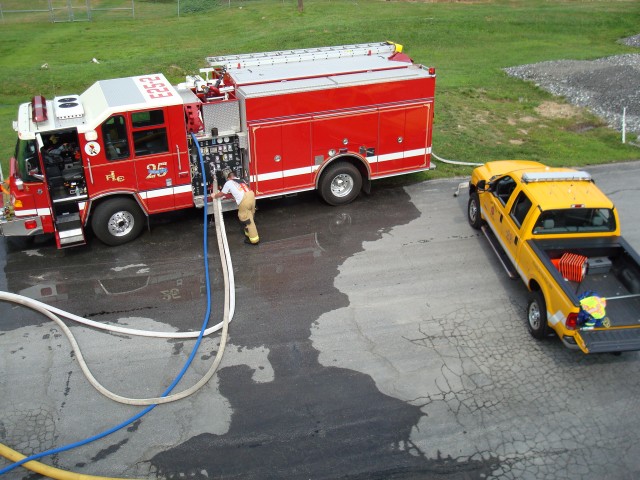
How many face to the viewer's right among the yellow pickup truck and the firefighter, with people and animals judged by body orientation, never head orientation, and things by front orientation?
0

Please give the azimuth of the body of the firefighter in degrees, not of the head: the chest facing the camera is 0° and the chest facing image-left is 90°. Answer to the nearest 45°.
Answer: approximately 135°

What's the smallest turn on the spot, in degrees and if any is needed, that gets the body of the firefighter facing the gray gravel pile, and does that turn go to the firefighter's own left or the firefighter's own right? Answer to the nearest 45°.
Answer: approximately 90° to the firefighter's own right

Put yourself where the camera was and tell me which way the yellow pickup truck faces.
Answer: facing away from the viewer and to the left of the viewer

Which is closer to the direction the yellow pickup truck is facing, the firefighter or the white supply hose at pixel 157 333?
the firefighter

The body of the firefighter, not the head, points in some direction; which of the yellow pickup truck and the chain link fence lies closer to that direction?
the chain link fence

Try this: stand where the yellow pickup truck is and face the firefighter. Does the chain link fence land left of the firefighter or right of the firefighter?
right

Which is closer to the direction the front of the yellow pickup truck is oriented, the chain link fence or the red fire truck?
the chain link fence

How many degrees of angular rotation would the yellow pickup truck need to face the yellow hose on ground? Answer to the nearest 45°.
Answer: approximately 90° to its left

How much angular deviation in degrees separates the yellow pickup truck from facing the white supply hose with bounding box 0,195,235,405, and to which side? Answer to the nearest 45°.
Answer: approximately 90° to its left

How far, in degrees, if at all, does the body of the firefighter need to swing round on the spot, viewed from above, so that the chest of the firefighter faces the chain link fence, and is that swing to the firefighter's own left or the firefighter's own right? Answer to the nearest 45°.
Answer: approximately 45° to the firefighter's own right

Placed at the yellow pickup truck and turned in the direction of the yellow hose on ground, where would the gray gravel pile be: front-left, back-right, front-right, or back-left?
back-right

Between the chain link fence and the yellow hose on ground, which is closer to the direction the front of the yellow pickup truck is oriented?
the chain link fence

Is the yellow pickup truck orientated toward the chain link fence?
yes
